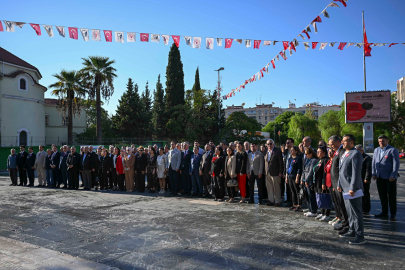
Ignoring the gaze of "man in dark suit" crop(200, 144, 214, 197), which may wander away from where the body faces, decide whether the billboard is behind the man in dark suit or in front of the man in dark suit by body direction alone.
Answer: behind

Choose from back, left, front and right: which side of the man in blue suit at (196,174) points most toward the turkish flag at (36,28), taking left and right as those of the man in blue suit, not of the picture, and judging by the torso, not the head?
right

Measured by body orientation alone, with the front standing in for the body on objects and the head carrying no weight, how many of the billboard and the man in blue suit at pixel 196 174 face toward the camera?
2

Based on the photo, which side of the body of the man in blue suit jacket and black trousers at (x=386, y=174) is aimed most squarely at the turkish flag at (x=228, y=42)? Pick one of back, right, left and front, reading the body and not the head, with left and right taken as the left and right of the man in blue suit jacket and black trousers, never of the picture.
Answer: right

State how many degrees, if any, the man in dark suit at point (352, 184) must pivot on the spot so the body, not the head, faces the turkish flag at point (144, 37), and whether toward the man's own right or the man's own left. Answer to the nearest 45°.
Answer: approximately 90° to the man's own right

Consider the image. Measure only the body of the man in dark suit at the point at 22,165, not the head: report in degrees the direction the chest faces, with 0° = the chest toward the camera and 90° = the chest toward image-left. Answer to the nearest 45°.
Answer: approximately 0°

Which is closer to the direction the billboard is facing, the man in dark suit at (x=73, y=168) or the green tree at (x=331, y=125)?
the man in dark suit

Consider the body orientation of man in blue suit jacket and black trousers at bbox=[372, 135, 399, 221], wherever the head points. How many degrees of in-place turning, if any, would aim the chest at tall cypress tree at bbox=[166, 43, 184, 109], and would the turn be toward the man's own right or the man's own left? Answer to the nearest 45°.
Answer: approximately 90° to the man's own right
